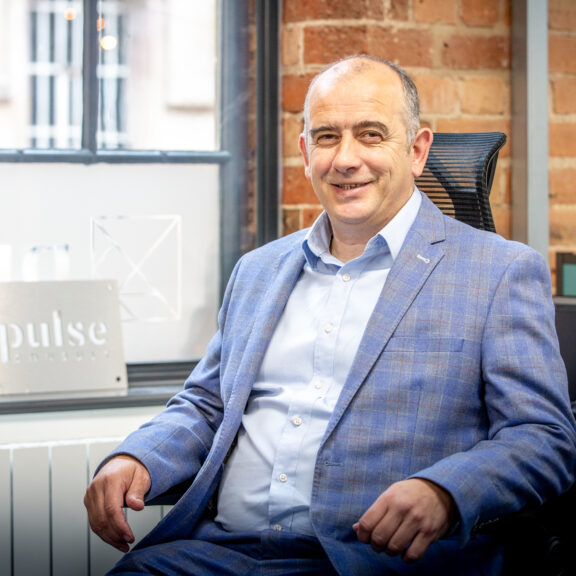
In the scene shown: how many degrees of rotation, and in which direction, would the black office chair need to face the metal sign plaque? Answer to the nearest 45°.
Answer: approximately 90° to its right

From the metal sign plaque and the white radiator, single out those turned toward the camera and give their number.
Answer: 2

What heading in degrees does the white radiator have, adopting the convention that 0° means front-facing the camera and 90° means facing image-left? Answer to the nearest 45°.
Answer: approximately 0°

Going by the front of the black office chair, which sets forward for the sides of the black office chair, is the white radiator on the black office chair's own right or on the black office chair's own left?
on the black office chair's own right

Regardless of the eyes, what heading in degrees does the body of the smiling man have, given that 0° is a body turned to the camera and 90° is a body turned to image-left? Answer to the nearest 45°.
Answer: approximately 45°
